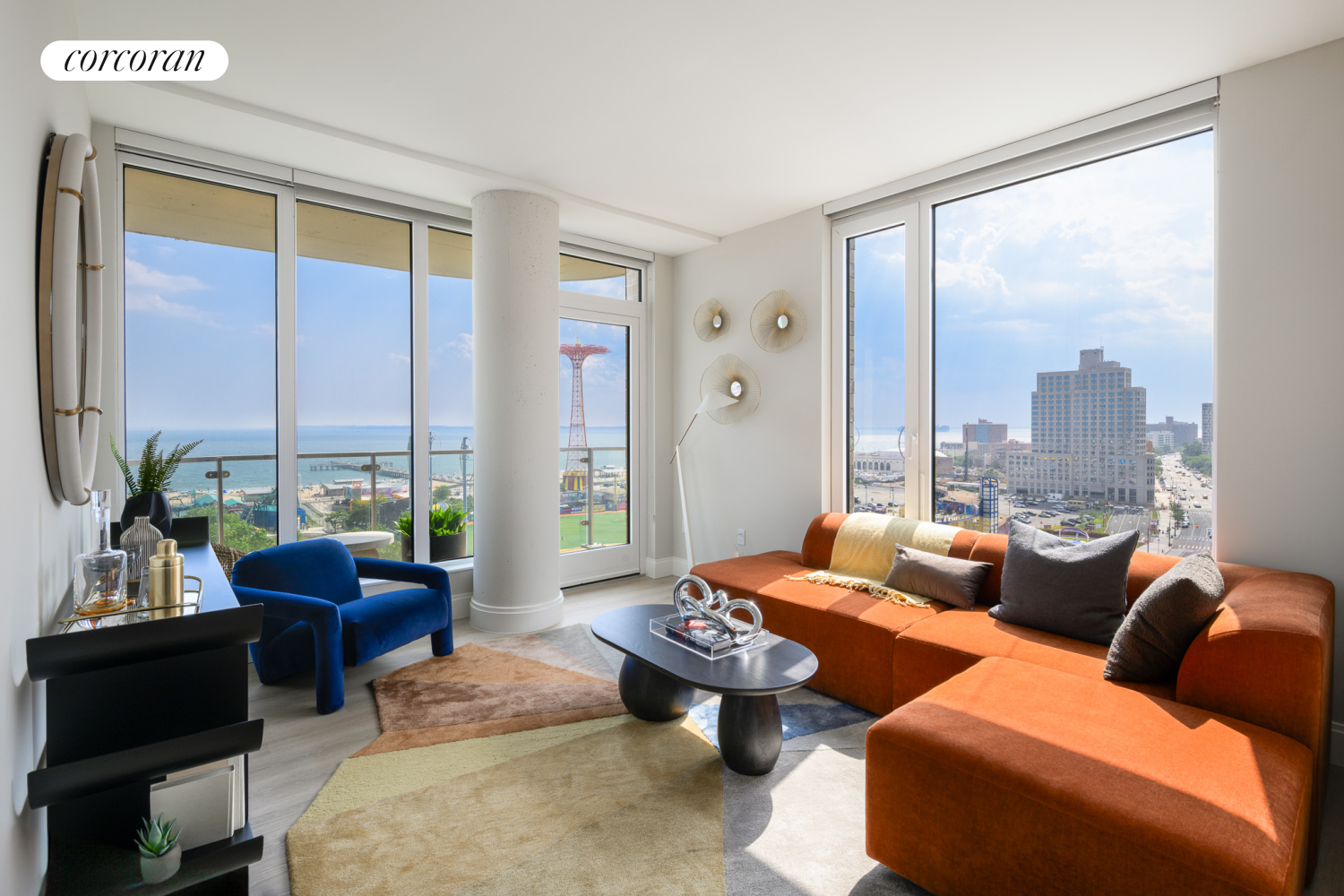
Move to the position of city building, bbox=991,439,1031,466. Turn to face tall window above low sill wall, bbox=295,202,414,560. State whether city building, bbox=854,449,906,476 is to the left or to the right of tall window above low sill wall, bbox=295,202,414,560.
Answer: right

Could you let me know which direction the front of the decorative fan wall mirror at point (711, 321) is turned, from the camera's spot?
facing the viewer and to the left of the viewer

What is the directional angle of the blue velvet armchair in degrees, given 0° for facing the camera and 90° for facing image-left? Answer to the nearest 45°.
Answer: approximately 315°

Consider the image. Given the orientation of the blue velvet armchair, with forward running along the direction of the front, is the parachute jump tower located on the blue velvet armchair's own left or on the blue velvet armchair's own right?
on the blue velvet armchair's own left

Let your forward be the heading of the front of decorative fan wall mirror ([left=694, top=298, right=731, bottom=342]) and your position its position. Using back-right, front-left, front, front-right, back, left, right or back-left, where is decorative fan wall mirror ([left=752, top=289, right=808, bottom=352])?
left

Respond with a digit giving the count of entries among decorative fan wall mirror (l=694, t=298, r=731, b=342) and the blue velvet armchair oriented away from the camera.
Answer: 0

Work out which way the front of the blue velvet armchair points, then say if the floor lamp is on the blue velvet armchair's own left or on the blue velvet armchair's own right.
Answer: on the blue velvet armchair's own left

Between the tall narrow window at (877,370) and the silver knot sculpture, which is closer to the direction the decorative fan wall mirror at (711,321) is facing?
the silver knot sculpture

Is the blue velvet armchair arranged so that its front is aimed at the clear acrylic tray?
yes

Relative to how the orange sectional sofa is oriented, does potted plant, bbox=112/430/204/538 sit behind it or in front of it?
in front

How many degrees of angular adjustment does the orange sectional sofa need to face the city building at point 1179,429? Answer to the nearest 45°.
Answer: approximately 135° to its right

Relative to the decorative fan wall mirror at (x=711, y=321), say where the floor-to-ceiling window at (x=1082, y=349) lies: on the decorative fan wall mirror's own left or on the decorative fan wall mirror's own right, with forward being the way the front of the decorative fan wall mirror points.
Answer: on the decorative fan wall mirror's own left

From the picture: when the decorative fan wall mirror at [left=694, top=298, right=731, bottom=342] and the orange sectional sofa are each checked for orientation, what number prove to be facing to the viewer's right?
0

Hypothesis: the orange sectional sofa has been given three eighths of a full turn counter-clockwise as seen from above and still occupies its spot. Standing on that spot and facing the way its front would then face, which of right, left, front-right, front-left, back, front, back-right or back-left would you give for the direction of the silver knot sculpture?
back
